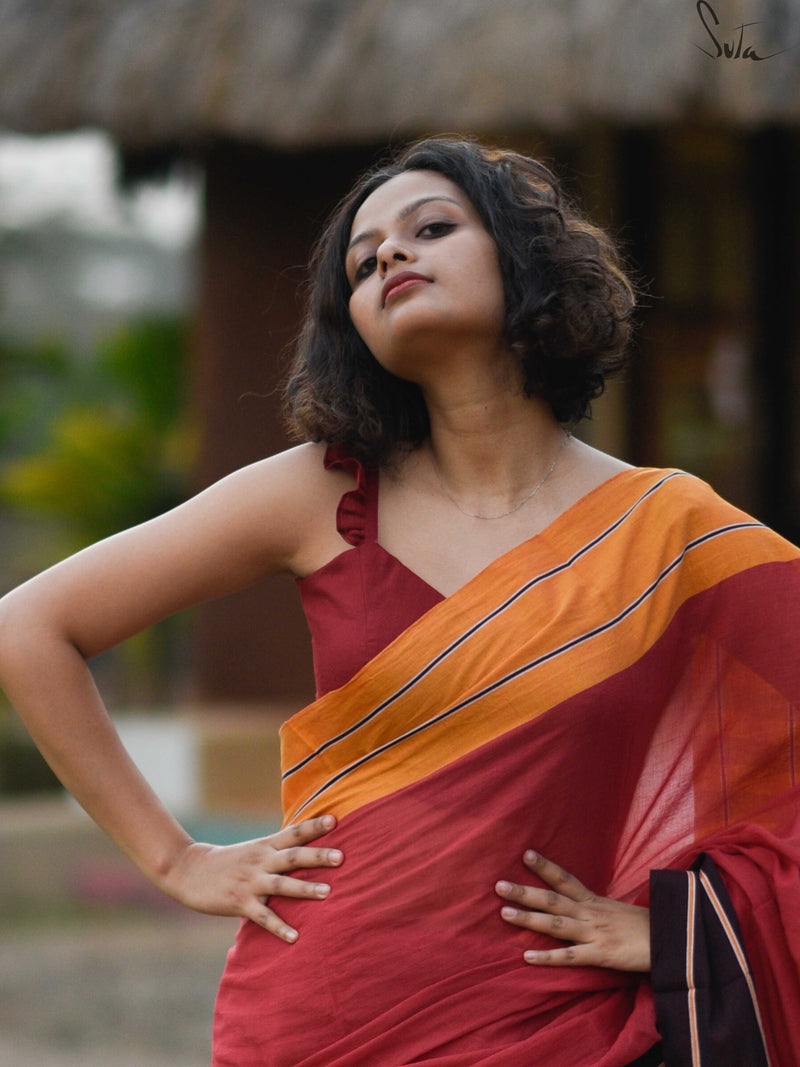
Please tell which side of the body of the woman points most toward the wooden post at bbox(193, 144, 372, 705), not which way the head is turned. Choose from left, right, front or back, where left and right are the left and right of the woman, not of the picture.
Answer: back

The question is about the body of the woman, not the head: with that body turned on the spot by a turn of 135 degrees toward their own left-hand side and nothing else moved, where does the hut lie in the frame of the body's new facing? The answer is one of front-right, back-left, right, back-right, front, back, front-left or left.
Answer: front-left

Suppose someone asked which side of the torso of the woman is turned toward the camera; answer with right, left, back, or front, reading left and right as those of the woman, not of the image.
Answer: front

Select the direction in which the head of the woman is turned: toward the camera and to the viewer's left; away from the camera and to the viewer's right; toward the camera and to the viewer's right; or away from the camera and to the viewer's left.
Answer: toward the camera and to the viewer's left
